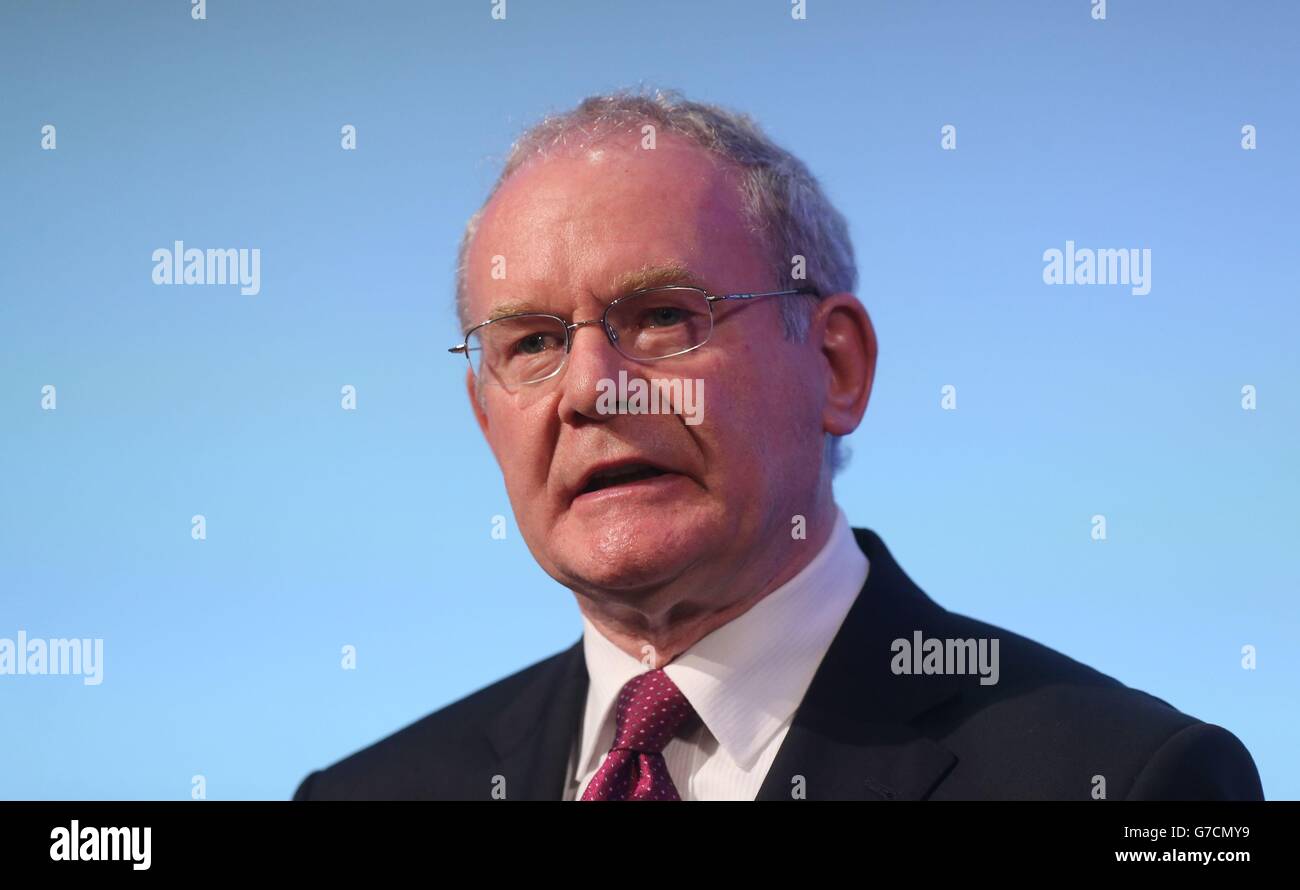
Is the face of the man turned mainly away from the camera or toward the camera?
toward the camera

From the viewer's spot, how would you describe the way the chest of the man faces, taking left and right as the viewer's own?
facing the viewer and to the left of the viewer
